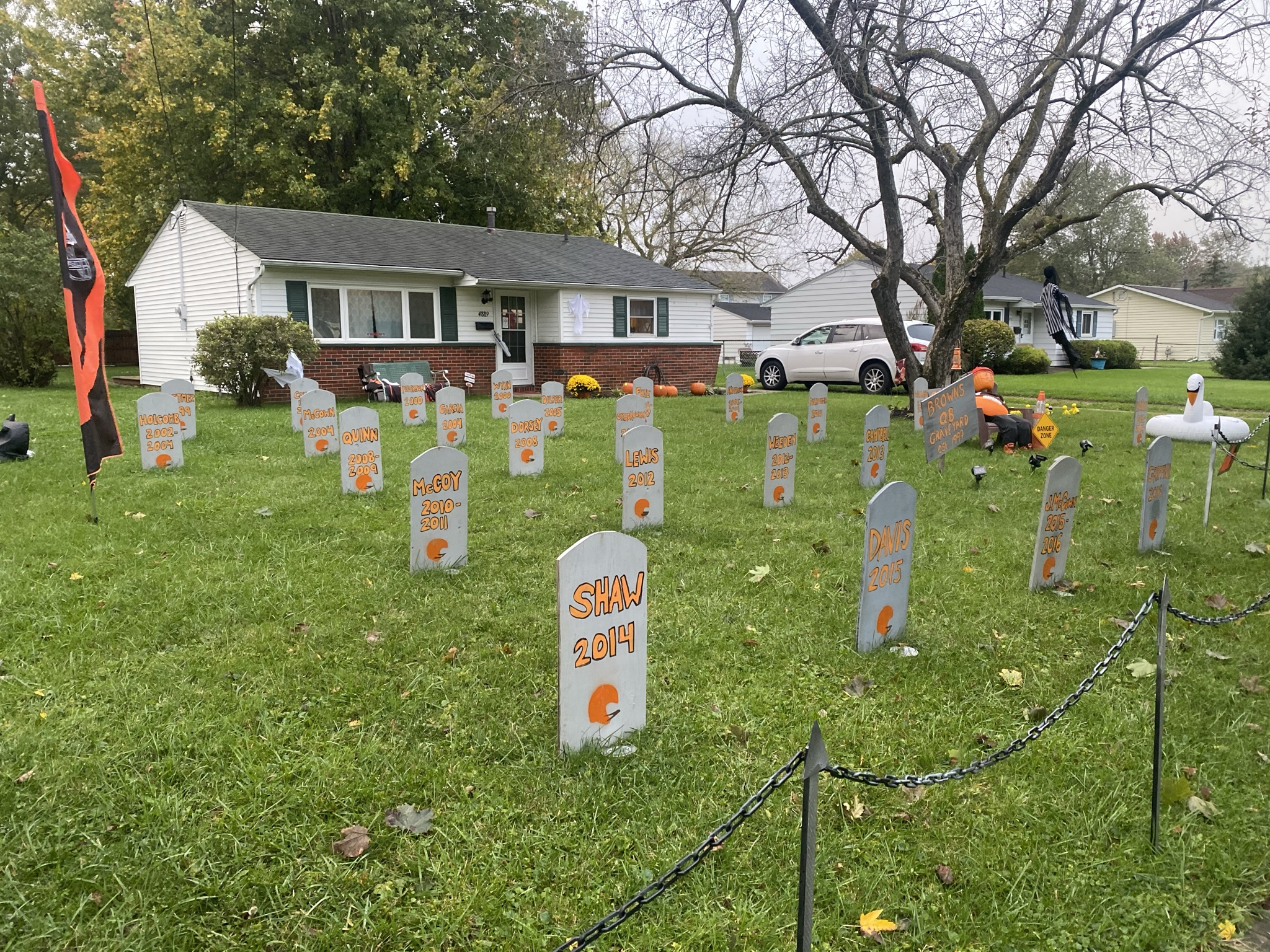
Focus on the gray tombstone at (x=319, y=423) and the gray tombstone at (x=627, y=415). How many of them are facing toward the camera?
2

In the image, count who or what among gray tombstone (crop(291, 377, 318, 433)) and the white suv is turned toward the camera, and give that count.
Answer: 1

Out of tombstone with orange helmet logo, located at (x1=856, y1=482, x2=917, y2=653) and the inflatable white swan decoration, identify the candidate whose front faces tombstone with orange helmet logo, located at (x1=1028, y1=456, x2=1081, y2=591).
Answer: the inflatable white swan decoration

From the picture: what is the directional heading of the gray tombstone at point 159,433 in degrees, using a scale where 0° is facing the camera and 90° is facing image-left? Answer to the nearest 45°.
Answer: approximately 0°

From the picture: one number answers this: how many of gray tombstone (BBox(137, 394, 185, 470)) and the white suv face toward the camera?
1
